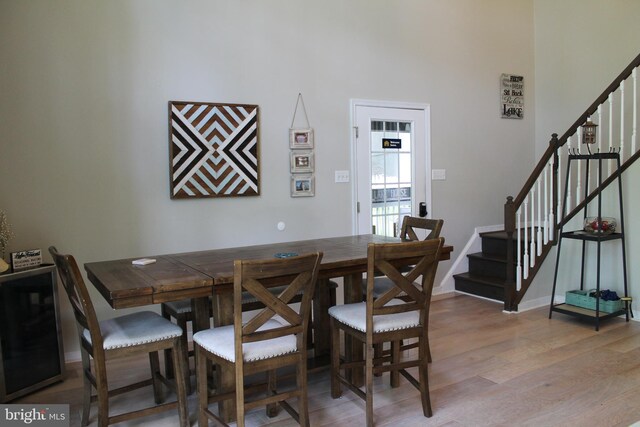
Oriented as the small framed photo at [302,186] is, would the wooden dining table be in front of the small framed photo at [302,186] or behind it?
in front

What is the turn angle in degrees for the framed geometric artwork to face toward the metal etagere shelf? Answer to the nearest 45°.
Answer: approximately 90° to its left

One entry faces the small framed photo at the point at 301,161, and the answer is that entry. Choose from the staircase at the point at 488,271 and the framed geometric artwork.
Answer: the staircase

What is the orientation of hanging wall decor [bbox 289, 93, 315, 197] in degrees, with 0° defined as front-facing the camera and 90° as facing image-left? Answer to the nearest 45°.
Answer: approximately 0°

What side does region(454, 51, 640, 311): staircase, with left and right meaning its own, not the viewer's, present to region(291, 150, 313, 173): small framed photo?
front

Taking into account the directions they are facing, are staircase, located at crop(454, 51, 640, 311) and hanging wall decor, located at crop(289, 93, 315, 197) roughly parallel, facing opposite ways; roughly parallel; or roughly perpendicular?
roughly perpendicular

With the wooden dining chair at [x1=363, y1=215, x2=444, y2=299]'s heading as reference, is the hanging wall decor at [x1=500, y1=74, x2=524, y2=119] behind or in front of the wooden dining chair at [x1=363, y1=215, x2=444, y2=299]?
behind

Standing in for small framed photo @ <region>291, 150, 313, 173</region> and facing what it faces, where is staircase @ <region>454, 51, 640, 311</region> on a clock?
The staircase is roughly at 9 o'clock from the small framed photo.

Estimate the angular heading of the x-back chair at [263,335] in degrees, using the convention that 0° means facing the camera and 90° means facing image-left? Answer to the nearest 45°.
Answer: approximately 135°

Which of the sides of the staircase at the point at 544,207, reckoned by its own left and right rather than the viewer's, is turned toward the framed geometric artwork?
front
